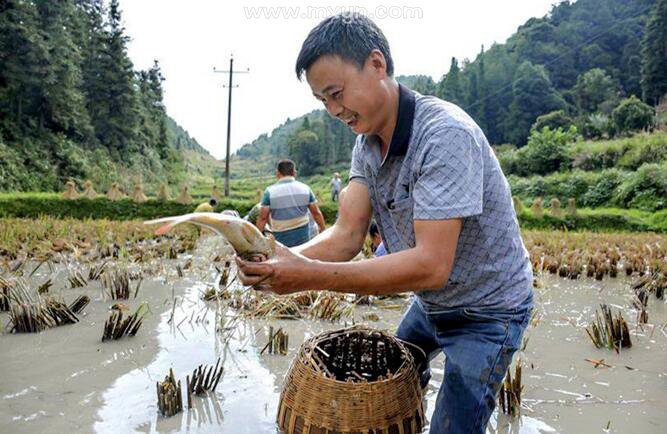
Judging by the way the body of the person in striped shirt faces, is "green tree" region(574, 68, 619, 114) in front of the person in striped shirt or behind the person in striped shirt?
in front

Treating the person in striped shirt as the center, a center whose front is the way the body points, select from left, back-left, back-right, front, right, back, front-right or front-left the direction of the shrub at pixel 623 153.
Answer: front-right

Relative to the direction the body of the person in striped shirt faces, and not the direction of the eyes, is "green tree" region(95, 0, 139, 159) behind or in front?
in front

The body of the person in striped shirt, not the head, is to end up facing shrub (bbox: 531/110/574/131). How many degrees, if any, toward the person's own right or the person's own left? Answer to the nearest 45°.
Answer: approximately 45° to the person's own right

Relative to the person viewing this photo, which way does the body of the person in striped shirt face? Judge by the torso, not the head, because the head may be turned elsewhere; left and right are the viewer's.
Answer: facing away from the viewer

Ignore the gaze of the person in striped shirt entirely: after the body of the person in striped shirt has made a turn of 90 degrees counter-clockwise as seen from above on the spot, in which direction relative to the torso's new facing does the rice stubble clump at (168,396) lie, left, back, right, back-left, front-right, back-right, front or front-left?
left

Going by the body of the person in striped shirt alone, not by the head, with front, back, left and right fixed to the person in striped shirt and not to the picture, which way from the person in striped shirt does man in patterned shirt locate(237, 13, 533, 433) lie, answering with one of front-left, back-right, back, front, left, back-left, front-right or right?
back

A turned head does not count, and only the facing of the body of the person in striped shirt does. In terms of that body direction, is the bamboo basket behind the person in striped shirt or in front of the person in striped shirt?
behind

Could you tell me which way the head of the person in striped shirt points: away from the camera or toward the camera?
away from the camera

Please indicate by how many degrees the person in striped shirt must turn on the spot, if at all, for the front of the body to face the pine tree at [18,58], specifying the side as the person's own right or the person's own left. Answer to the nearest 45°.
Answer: approximately 45° to the person's own left

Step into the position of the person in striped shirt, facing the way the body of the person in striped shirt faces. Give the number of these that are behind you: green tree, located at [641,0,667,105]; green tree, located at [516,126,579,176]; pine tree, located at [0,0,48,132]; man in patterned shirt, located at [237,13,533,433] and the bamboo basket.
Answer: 2
